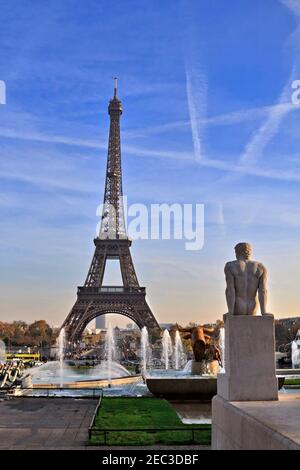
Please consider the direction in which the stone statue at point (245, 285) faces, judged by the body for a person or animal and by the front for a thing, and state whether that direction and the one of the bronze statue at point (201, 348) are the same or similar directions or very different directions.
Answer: very different directions

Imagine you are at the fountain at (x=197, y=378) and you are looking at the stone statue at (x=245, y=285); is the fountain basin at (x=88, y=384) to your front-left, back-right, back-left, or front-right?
back-right

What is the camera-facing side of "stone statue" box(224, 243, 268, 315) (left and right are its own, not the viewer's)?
back
